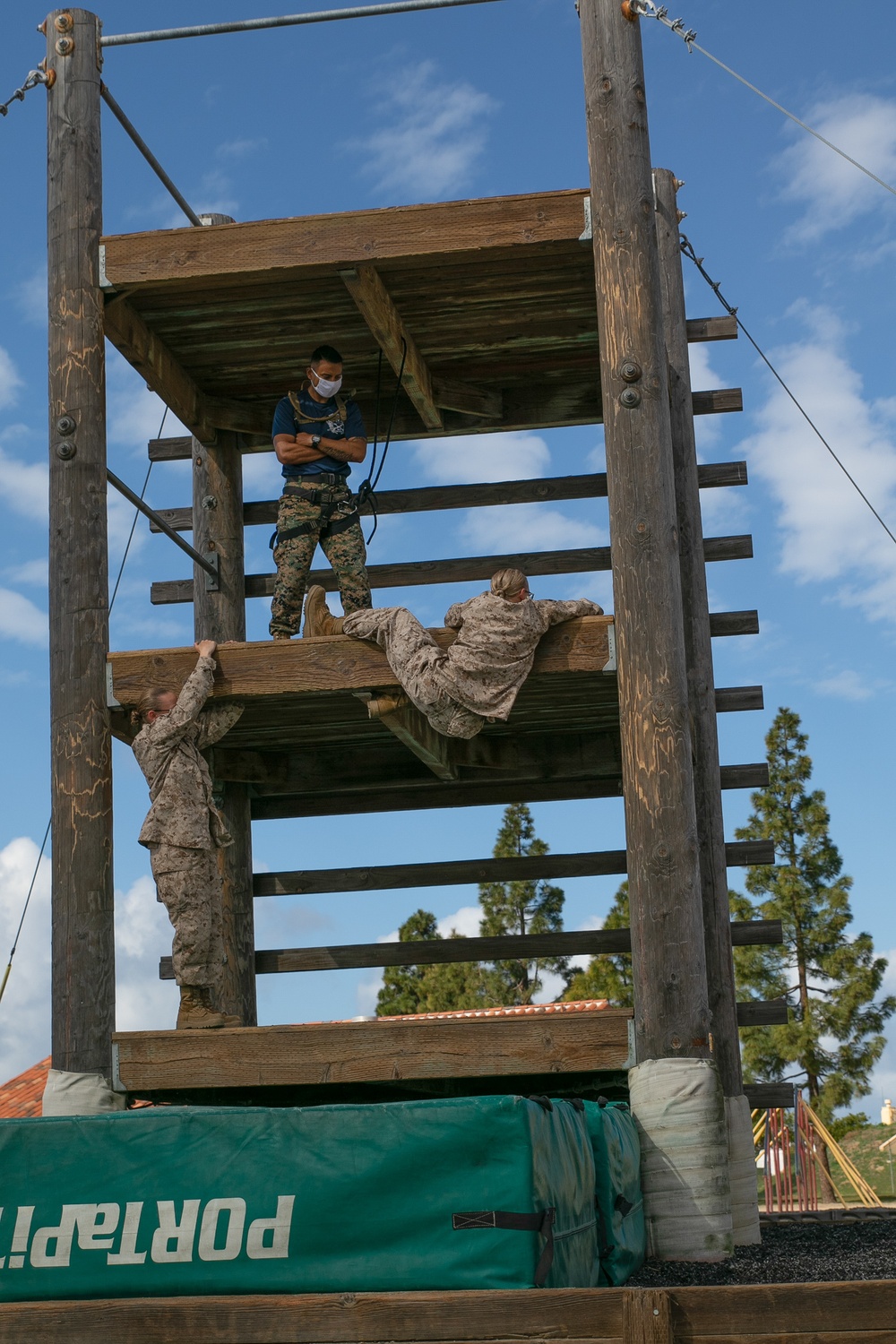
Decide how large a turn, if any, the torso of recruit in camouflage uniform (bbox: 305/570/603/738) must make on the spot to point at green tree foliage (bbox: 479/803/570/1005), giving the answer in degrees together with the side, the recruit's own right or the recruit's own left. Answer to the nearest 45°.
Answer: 0° — they already face it

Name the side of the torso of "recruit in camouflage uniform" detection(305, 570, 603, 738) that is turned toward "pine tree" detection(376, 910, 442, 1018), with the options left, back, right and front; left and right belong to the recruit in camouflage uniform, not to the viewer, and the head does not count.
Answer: front

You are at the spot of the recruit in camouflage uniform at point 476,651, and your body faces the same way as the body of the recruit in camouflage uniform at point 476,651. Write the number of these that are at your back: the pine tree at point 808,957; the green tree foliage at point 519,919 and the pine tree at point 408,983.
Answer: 0

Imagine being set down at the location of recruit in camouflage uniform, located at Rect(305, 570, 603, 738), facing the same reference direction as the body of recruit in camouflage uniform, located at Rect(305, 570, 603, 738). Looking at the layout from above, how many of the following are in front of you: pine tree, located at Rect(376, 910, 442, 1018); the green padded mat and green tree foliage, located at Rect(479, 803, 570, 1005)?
2

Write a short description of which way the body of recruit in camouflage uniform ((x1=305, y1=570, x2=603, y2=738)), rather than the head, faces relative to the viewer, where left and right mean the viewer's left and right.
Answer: facing away from the viewer

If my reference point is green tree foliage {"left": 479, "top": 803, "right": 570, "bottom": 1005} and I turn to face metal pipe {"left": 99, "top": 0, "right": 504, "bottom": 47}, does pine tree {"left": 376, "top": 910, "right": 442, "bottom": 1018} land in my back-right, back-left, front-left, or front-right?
back-right

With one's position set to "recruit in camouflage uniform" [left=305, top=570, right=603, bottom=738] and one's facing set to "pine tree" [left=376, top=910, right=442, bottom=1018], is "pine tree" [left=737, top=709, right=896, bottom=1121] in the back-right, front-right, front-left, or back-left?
front-right

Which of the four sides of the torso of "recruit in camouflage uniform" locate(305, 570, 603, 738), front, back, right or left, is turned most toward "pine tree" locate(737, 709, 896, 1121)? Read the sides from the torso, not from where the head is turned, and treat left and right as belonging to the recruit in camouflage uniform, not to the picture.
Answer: front
